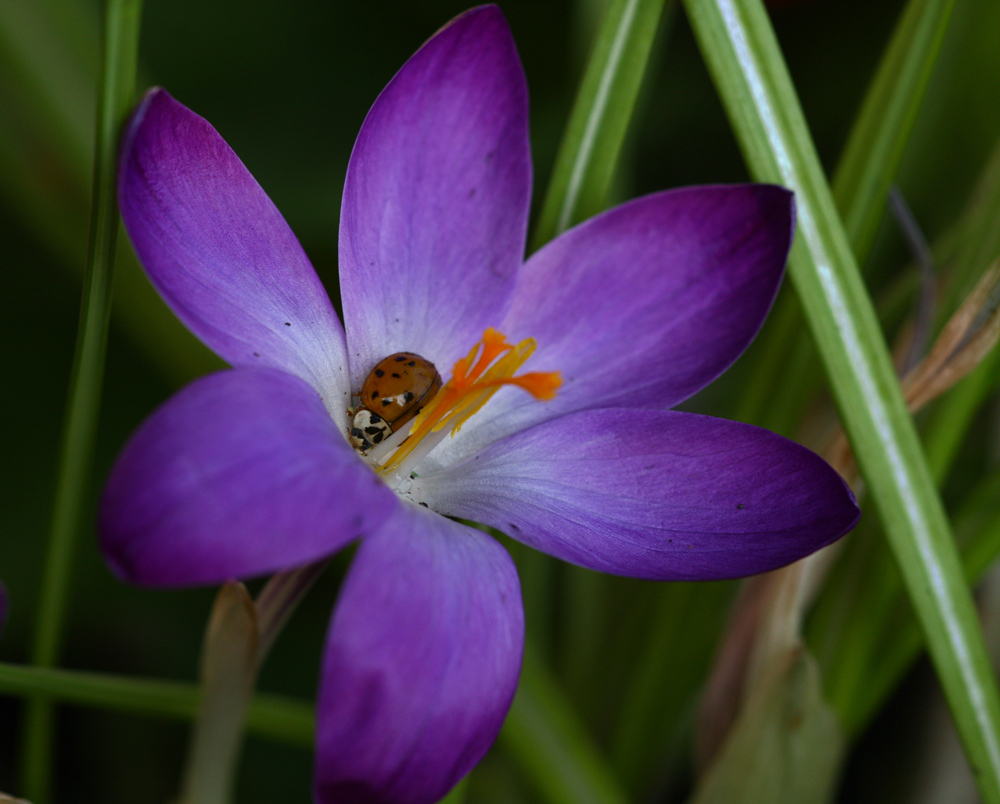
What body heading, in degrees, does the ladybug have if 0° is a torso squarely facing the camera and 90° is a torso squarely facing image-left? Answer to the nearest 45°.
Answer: approximately 45°
